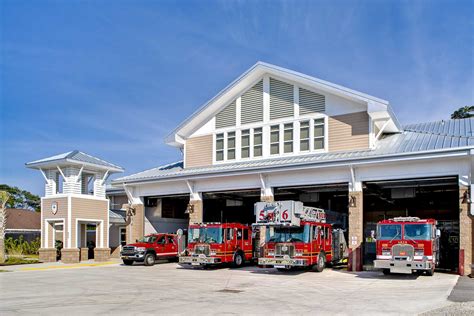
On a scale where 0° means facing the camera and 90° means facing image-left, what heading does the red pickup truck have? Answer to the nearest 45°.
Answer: approximately 45°

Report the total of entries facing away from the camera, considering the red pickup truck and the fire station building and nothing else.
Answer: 0

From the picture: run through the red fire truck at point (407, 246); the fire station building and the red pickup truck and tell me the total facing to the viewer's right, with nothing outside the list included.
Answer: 0

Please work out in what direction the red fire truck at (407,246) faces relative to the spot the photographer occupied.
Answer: facing the viewer

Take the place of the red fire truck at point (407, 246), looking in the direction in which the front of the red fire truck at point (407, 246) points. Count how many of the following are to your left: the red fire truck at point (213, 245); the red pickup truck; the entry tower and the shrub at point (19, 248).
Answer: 0

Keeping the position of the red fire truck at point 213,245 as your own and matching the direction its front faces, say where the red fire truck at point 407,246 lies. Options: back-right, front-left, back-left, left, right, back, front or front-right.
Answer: left

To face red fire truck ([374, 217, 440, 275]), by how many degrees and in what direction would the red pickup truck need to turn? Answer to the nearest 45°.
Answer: approximately 90° to its left

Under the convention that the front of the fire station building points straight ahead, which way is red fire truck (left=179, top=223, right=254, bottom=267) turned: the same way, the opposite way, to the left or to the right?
the same way

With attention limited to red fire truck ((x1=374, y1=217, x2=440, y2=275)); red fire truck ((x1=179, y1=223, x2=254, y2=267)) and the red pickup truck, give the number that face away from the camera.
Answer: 0

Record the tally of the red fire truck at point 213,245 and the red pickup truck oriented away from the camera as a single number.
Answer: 0

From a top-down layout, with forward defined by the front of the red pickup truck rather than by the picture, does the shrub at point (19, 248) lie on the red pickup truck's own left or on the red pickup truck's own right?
on the red pickup truck's own right

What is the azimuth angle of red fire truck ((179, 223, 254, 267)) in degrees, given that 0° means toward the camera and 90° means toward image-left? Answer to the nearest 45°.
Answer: approximately 45°

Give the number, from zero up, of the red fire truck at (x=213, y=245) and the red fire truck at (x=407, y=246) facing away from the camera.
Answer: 0

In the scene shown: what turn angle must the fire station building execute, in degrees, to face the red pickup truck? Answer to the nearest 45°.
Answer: approximately 45° to its right
